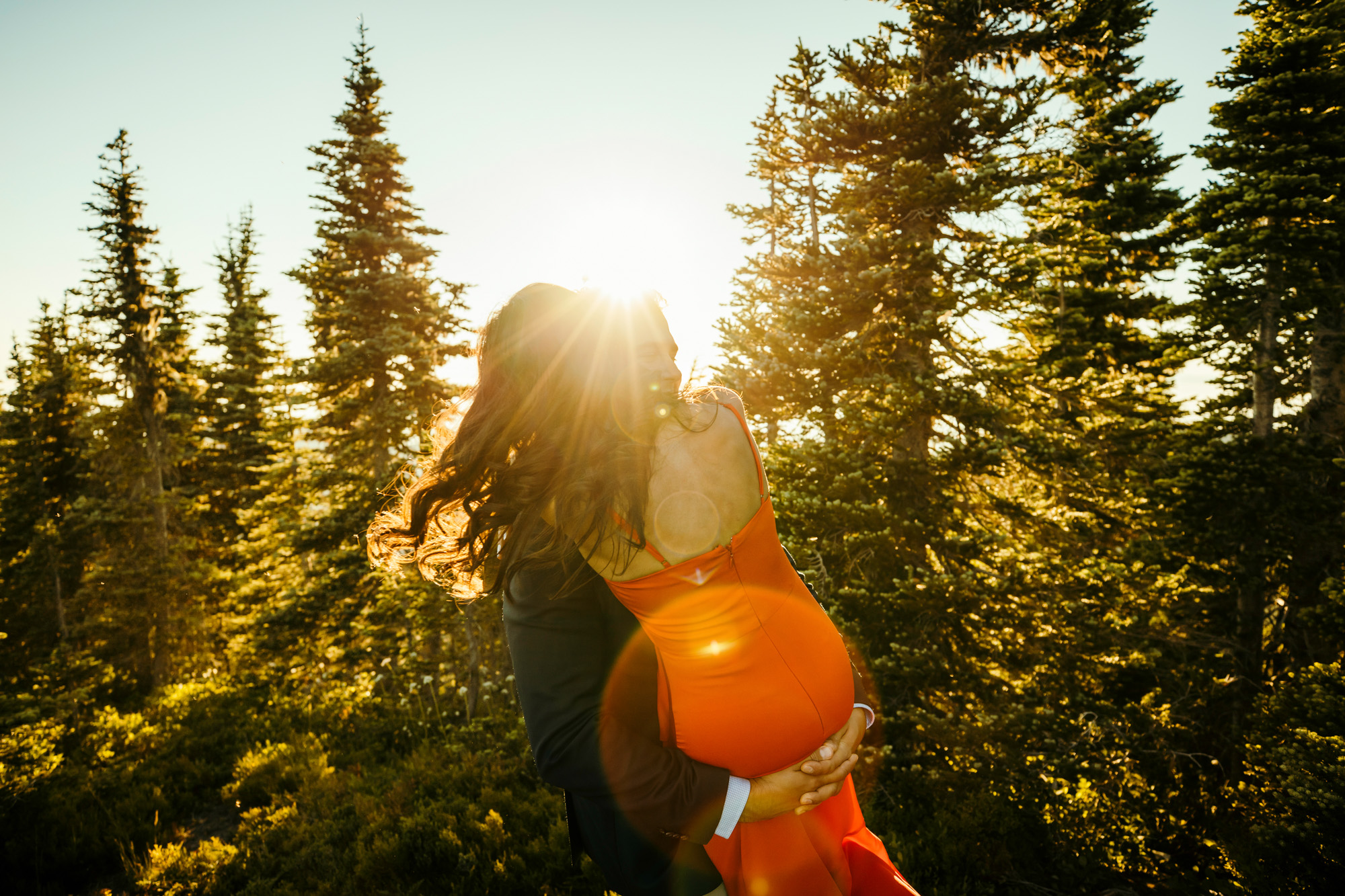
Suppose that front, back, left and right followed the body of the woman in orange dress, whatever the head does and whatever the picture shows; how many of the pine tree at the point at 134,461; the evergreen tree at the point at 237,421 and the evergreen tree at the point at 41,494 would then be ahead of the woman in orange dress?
3

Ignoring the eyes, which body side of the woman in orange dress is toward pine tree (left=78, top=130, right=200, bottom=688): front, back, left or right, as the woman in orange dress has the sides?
front

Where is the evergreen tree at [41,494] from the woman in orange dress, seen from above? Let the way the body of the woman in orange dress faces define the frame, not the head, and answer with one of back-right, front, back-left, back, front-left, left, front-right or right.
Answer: front

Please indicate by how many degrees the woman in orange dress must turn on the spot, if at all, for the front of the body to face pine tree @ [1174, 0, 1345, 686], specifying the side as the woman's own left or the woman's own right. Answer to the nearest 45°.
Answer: approximately 90° to the woman's own right

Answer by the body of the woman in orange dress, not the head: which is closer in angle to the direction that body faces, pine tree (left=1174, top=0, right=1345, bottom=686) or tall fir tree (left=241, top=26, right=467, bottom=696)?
the tall fir tree

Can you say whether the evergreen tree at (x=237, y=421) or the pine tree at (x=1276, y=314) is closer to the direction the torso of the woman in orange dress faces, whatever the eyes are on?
the evergreen tree

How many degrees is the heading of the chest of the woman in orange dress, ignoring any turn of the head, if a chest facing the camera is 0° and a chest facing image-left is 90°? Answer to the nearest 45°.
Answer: approximately 135°

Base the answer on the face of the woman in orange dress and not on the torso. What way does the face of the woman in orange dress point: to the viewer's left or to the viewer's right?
to the viewer's right

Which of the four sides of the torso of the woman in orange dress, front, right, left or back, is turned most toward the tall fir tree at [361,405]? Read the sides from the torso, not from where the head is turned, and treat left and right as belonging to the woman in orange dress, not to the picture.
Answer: front
